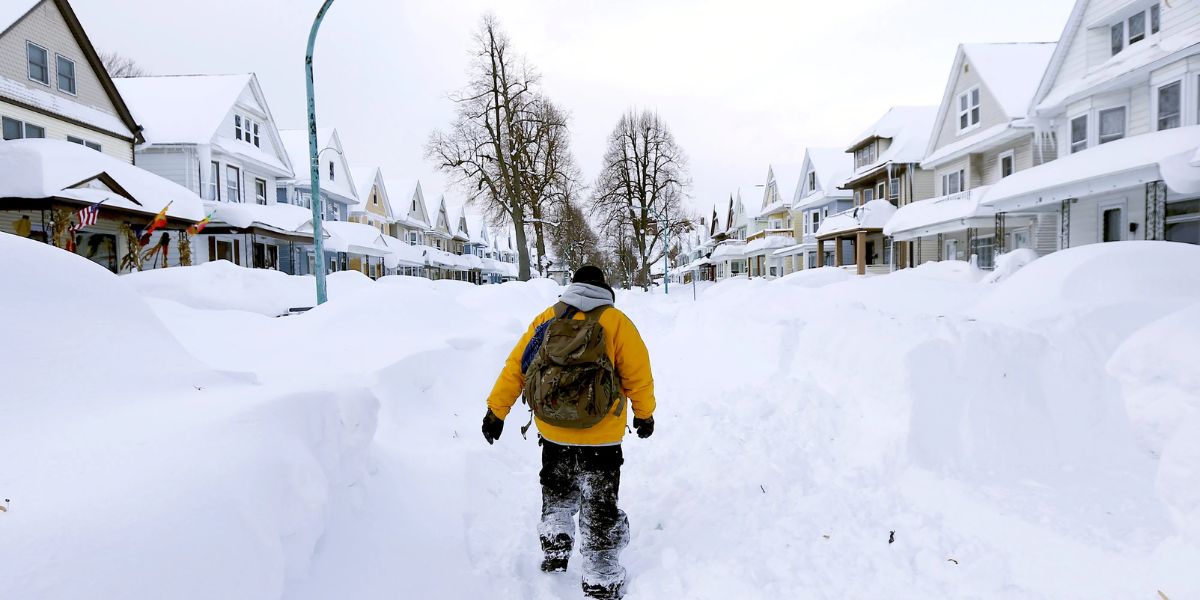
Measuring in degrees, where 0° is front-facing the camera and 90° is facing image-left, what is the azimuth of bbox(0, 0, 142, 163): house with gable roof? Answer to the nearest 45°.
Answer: approximately 315°

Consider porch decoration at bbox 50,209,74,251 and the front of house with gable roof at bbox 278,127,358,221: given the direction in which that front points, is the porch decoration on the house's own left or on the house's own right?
on the house's own right

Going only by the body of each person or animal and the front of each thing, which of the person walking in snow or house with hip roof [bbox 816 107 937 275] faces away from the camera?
the person walking in snow

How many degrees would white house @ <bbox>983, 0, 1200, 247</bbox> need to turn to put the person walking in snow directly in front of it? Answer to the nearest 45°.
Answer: approximately 45° to its left

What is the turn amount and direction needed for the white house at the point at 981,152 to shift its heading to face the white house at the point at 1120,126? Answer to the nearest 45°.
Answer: approximately 90° to its left

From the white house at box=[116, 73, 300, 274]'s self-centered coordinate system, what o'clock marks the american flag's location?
The american flag is roughly at 2 o'clock from the white house.

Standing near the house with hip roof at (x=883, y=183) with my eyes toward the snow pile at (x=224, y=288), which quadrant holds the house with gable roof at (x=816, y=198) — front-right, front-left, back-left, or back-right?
back-right

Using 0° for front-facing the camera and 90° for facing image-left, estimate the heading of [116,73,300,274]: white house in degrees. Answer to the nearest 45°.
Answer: approximately 315°

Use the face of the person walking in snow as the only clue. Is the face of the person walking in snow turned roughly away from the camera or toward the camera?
away from the camera

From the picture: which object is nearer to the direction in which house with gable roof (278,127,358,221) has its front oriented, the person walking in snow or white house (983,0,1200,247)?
the white house

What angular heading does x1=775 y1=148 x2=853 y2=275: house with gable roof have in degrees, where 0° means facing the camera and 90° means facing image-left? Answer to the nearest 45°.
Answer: approximately 45°

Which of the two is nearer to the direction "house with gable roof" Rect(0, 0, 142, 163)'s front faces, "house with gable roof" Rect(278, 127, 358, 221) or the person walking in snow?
the person walking in snow

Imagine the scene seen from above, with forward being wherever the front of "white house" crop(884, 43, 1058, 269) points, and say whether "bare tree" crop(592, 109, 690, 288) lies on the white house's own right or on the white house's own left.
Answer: on the white house's own right
